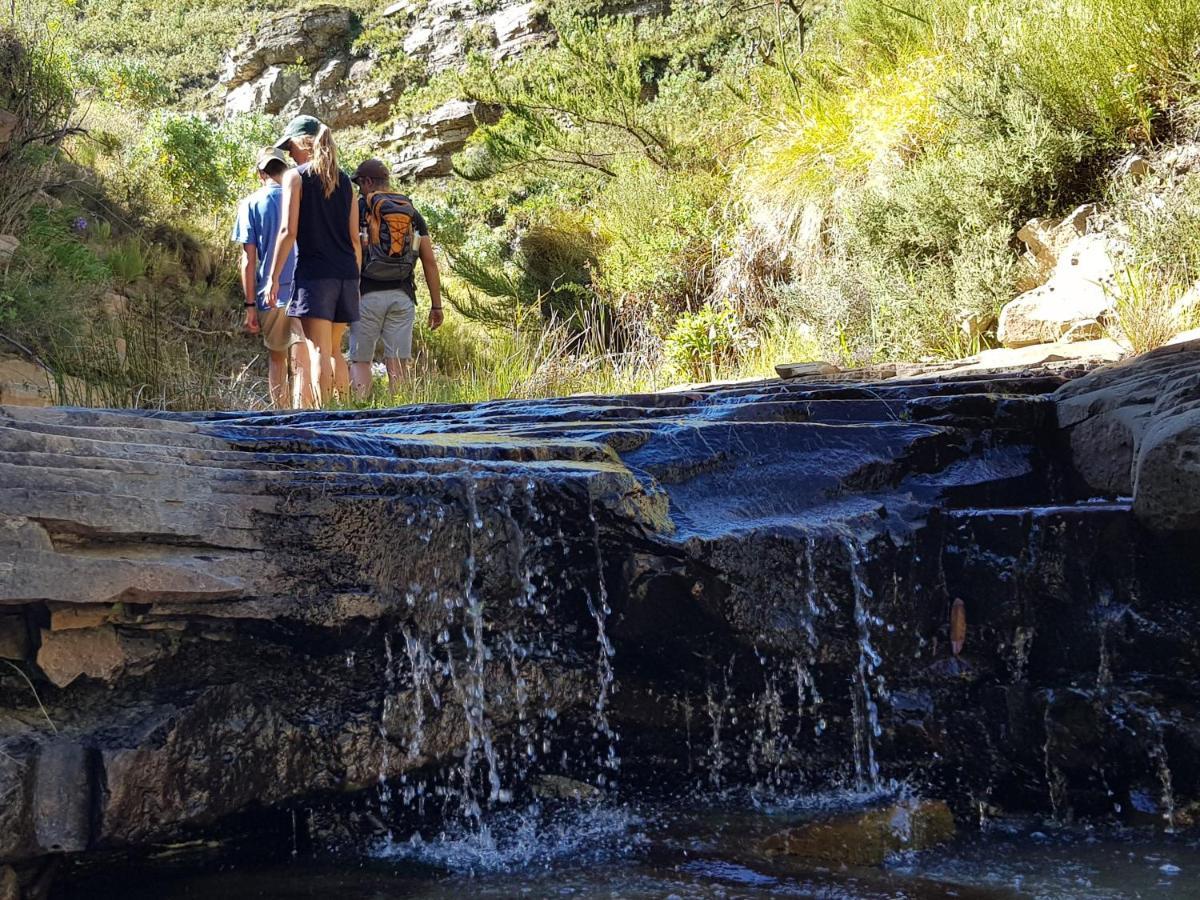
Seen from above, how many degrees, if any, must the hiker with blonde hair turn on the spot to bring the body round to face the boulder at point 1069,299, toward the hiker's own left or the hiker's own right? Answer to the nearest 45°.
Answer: approximately 135° to the hiker's own right

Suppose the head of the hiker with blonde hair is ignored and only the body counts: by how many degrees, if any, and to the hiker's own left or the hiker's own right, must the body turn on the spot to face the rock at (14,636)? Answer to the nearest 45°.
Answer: approximately 135° to the hiker's own left

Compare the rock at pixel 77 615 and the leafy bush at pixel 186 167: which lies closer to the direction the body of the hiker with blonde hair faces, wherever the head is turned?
the leafy bush

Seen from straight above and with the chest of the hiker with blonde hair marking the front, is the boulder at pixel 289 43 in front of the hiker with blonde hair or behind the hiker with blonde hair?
in front

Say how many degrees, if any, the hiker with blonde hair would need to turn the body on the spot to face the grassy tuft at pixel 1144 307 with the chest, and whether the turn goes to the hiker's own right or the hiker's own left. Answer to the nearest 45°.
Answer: approximately 135° to the hiker's own right

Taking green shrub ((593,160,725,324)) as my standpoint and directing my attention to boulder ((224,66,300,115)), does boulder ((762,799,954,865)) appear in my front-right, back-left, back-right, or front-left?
back-left

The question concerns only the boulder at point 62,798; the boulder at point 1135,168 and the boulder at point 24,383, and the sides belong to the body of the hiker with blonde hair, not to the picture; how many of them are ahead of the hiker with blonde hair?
1

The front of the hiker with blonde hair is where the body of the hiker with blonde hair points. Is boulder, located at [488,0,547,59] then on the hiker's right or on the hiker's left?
on the hiker's right

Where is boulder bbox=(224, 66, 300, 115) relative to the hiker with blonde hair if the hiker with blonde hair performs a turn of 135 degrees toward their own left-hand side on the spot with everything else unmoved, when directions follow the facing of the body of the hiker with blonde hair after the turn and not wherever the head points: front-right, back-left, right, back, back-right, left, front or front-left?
back

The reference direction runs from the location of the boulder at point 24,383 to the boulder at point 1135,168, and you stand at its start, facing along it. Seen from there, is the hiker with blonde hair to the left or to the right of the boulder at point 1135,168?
right

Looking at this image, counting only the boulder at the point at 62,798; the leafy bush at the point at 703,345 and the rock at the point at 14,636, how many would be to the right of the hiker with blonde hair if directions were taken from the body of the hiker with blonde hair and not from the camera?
1

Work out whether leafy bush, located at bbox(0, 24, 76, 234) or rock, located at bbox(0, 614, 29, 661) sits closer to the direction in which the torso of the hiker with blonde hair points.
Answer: the leafy bush

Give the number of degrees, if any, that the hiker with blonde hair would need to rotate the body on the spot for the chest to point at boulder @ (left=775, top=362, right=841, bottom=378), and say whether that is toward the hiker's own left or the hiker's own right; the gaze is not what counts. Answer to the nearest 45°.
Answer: approximately 135° to the hiker's own right

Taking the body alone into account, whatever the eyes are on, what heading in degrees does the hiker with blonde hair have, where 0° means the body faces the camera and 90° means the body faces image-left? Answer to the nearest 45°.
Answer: approximately 135°

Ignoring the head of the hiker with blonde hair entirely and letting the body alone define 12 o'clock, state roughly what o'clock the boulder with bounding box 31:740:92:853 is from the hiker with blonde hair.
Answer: The boulder is roughly at 8 o'clock from the hiker with blonde hair.

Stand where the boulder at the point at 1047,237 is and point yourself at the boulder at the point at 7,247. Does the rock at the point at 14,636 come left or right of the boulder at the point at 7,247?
left

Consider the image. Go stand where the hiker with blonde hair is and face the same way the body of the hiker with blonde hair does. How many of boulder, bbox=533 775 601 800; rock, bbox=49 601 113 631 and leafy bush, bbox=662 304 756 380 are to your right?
1
